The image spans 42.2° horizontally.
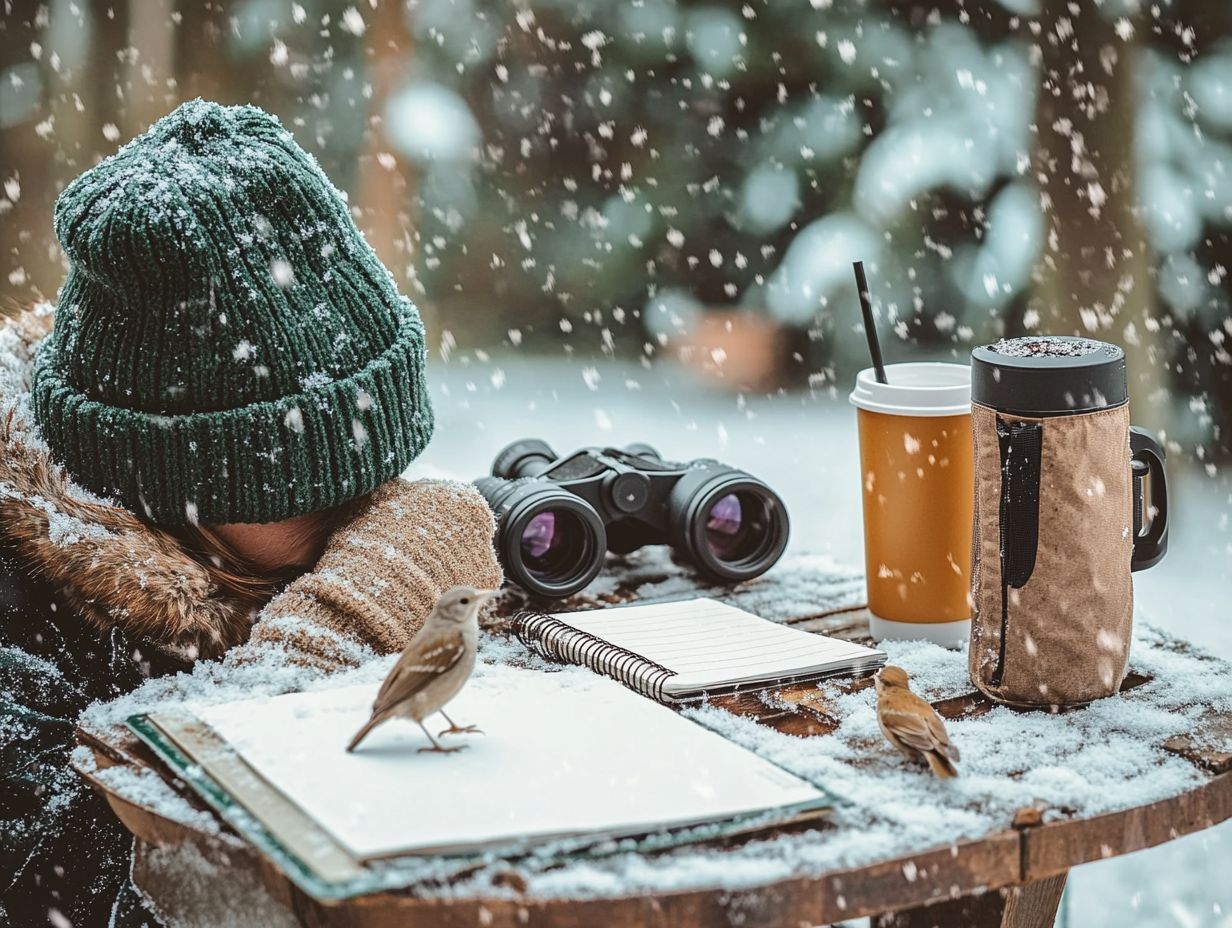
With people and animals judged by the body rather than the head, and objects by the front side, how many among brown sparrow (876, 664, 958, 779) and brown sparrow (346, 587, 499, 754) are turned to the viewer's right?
1

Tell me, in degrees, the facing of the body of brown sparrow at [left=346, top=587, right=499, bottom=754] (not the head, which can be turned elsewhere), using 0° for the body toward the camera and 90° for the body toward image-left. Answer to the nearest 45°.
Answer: approximately 270°

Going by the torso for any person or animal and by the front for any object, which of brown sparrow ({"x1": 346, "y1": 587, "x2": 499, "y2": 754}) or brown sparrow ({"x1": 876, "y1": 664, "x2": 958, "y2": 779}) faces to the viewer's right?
brown sparrow ({"x1": 346, "y1": 587, "x2": 499, "y2": 754})

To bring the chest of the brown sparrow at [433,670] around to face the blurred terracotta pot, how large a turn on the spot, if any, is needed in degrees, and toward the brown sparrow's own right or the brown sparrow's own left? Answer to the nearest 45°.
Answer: approximately 90° to the brown sparrow's own left

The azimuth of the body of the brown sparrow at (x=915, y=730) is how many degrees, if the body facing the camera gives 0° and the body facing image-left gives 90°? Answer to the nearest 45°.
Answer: approximately 135°
